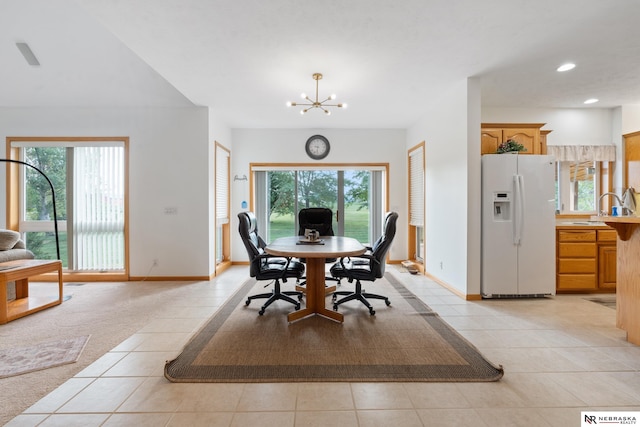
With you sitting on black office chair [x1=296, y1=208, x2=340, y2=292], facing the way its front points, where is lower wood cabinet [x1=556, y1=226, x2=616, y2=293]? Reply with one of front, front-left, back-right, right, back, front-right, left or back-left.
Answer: left

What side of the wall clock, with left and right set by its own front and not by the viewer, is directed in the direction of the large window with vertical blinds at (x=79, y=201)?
right

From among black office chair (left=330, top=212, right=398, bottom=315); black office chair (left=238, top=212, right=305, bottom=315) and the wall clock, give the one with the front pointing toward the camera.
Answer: the wall clock

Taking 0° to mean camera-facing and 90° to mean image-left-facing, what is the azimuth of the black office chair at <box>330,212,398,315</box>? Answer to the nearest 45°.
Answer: approximately 90°

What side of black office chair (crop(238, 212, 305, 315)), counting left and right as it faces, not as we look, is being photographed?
right

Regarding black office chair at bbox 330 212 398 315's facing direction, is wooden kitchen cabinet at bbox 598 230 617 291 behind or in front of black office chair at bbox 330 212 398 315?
behind

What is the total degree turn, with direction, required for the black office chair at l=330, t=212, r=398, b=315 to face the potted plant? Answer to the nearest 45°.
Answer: approximately 135° to its right

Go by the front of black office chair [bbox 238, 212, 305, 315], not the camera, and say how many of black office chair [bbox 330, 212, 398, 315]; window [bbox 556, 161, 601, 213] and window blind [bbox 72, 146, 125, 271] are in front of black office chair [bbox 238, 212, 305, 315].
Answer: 2

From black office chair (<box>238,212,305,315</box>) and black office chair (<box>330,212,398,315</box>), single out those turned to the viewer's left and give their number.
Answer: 1

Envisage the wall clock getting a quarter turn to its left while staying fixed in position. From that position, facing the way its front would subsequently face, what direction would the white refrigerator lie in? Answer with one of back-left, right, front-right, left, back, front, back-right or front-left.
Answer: front-right

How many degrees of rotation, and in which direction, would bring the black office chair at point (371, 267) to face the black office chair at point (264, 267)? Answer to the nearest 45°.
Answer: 0° — it already faces it

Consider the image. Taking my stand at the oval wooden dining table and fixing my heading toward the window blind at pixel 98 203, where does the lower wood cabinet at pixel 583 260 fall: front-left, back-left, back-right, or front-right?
back-right

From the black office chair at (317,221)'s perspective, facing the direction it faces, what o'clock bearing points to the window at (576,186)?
The window is roughly at 9 o'clock from the black office chair.

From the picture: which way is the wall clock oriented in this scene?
toward the camera
